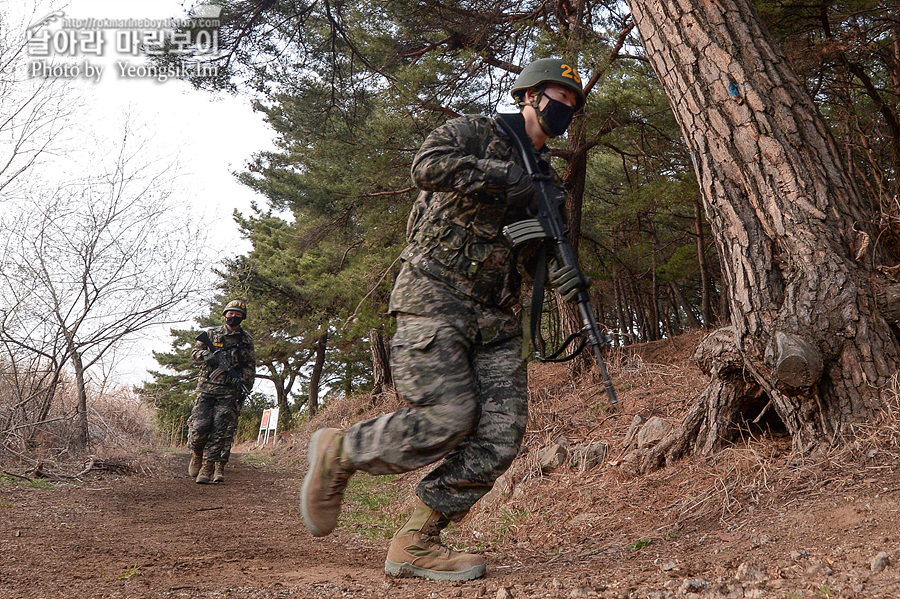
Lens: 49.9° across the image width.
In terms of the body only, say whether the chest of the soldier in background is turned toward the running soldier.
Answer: yes

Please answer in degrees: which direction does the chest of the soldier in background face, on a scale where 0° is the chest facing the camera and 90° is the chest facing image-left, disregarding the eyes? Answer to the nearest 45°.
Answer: approximately 0°

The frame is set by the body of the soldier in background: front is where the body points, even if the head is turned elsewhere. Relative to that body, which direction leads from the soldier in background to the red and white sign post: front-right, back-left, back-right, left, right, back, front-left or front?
back
